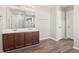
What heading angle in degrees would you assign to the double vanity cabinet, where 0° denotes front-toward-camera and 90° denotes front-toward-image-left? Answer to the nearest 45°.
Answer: approximately 315°

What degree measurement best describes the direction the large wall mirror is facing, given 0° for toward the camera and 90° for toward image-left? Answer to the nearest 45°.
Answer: approximately 315°

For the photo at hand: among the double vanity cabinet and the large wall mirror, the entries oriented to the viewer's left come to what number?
0
